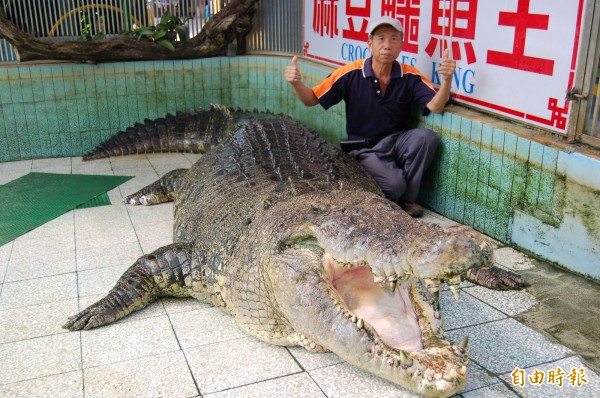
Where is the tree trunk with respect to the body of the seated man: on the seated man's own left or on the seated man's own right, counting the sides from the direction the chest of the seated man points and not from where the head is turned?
on the seated man's own right

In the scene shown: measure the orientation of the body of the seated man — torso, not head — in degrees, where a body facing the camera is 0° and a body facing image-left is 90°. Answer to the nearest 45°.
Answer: approximately 0°

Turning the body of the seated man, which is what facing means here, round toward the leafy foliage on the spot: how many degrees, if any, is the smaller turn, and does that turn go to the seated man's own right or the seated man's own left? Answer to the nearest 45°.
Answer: approximately 135° to the seated man's own right
